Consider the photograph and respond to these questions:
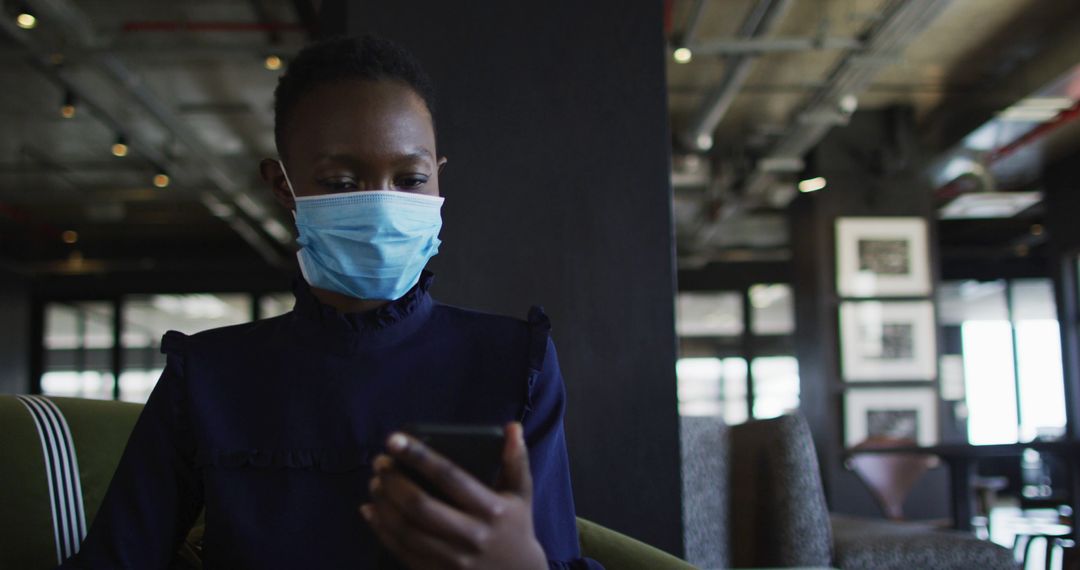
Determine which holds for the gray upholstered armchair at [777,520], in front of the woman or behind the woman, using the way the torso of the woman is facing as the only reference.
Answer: behind

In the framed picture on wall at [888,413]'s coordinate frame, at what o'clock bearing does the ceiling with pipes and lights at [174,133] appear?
The ceiling with pipes and lights is roughly at 2 o'clock from the framed picture on wall.

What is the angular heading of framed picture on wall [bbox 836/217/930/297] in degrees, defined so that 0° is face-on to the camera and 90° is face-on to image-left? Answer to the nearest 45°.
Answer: approximately 0°

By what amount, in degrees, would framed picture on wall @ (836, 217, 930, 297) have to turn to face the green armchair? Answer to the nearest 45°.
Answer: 0° — it already faces it

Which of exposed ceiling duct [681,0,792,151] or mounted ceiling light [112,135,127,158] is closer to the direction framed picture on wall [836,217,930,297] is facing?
the exposed ceiling duct

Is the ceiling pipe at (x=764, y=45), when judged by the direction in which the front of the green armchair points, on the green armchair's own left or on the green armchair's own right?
on the green armchair's own left

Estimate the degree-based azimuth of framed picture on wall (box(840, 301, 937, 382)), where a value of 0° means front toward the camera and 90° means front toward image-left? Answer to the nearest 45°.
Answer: approximately 0°
